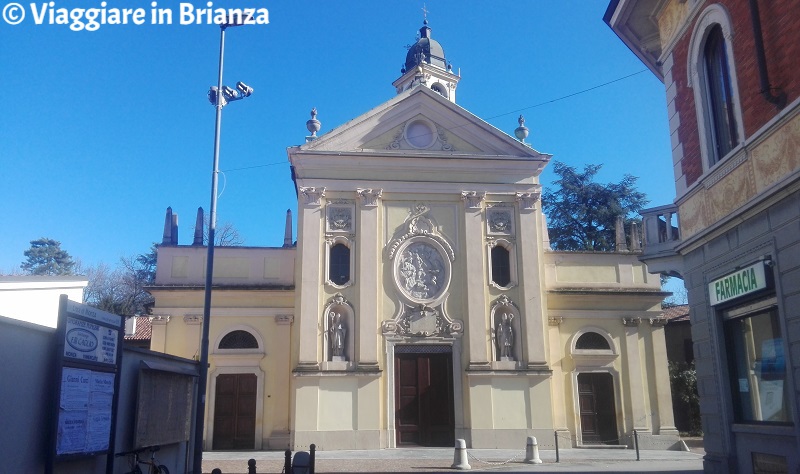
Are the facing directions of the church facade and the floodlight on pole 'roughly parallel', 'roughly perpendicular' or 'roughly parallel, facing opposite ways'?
roughly perpendicular

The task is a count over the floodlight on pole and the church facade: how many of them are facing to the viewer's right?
1

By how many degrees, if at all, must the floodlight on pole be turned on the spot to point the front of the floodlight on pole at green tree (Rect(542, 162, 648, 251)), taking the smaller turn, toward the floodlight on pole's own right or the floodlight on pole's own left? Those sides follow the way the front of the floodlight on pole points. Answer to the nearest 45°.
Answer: approximately 45° to the floodlight on pole's own left

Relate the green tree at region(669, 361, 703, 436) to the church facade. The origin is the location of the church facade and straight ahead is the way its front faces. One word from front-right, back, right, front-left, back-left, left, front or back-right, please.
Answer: back-left

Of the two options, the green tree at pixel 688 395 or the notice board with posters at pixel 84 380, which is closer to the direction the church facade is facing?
the notice board with posters

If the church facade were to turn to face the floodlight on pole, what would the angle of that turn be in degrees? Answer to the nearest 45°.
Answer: approximately 45° to its right

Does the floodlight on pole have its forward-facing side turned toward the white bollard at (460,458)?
yes

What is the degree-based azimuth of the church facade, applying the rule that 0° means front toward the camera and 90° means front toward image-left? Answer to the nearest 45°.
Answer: approximately 0°

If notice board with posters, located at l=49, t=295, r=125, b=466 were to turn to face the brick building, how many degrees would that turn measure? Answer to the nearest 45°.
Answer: approximately 45° to its left

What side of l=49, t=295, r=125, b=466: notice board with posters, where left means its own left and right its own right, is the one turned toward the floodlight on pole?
left

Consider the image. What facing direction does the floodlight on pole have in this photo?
to the viewer's right
